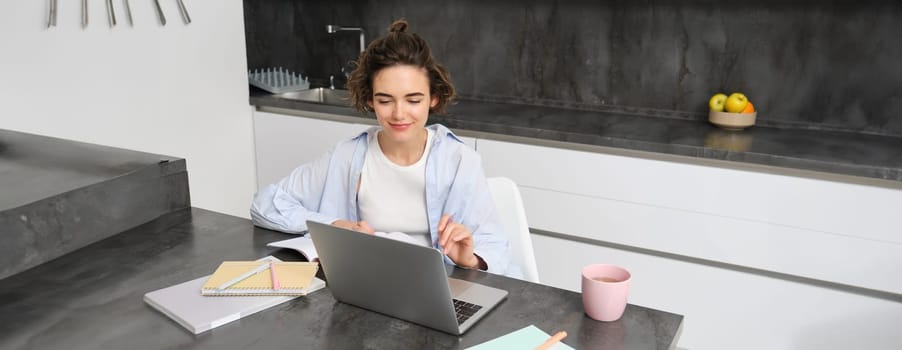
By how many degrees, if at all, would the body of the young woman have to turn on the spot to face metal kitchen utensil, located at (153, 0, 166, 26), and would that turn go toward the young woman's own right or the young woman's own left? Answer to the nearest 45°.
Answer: approximately 135° to the young woman's own right

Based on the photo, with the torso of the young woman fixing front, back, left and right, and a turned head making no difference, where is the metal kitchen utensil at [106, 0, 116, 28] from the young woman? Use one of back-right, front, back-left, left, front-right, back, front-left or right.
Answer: back-right

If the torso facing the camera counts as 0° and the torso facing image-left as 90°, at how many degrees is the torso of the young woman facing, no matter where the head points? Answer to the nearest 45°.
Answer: approximately 0°

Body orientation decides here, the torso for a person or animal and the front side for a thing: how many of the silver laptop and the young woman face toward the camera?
1

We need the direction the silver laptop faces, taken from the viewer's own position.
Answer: facing away from the viewer and to the right of the viewer

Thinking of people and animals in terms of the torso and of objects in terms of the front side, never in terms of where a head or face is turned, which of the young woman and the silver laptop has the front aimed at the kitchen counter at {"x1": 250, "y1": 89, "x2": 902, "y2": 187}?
the silver laptop
